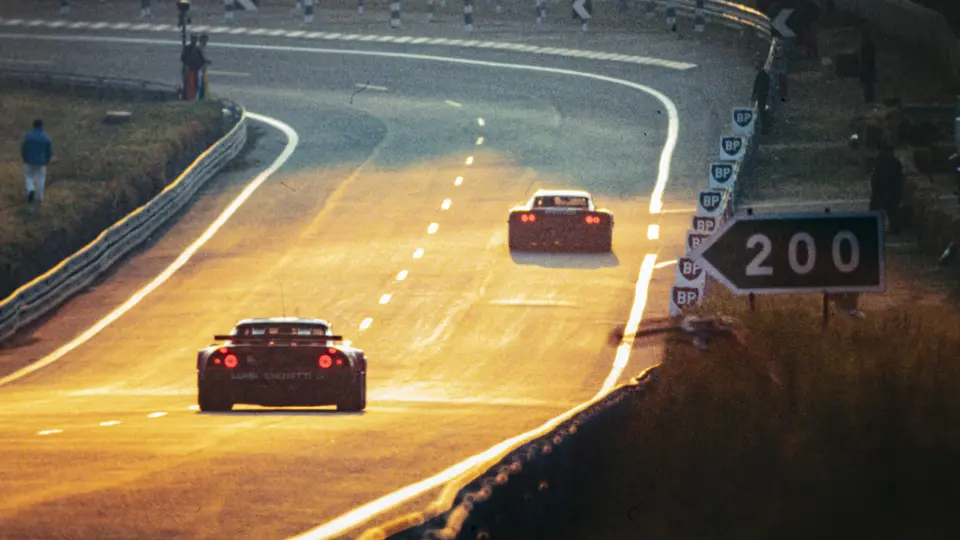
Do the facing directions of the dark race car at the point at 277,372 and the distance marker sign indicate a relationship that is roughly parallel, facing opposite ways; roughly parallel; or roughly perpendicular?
roughly parallel, facing opposite ways

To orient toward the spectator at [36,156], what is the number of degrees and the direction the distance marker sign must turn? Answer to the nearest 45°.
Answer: approximately 135° to its right

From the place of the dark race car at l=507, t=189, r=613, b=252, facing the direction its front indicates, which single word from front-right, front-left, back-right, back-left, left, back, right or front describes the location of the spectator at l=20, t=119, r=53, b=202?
left

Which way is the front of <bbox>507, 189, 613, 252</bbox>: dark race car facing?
away from the camera

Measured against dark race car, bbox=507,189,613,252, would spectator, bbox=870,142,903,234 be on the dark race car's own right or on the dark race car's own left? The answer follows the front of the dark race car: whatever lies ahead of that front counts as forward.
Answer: on the dark race car's own right

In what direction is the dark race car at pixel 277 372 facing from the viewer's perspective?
away from the camera

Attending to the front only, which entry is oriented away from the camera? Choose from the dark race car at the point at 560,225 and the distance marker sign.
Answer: the dark race car

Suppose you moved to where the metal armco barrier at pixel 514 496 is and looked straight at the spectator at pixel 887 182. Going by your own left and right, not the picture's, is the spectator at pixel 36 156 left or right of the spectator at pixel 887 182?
left

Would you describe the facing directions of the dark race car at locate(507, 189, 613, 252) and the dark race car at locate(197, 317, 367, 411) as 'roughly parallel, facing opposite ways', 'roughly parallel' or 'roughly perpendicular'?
roughly parallel

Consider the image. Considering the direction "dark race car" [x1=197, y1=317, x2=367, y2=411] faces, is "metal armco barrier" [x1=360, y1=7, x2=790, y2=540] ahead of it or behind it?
ahead

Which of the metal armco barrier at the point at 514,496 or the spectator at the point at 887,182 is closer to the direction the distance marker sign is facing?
the metal armco barrier

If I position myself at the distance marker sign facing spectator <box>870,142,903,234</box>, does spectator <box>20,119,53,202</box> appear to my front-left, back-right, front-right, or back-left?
front-left

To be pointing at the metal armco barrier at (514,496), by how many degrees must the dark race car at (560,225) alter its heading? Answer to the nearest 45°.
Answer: approximately 180°

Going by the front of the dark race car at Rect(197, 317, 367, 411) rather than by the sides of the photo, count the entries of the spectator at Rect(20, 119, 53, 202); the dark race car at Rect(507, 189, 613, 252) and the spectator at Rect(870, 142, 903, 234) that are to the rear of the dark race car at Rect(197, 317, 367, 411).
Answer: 0

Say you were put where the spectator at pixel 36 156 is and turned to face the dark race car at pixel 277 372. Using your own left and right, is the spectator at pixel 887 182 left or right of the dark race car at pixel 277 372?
left

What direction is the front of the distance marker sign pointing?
toward the camera

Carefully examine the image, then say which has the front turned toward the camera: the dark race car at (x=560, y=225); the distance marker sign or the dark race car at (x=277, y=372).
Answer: the distance marker sign
